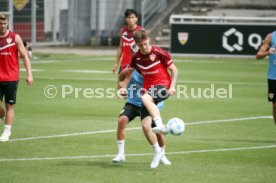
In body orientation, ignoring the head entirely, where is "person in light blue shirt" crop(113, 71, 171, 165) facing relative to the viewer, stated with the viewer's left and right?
facing the viewer

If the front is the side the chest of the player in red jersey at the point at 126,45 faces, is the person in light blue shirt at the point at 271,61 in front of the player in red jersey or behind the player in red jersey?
in front

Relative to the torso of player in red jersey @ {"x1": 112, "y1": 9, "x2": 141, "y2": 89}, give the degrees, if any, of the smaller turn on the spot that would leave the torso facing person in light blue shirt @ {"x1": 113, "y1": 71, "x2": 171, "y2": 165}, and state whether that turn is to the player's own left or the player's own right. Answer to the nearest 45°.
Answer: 0° — they already face them

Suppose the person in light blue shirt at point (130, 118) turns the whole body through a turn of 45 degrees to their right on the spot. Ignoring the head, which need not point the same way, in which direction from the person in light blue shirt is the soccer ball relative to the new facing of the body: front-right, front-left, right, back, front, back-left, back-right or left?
left

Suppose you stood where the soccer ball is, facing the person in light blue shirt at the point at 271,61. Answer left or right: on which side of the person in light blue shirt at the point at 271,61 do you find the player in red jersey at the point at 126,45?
left

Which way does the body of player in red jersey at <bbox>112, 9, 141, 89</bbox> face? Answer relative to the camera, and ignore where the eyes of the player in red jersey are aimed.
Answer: toward the camera

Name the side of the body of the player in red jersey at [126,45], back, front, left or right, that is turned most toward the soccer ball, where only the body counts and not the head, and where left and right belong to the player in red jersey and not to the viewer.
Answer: front

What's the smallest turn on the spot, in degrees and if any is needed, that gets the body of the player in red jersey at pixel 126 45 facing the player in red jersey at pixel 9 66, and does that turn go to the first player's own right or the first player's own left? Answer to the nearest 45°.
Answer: approximately 45° to the first player's own right

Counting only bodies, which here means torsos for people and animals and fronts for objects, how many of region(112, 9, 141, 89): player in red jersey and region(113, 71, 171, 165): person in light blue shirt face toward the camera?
2

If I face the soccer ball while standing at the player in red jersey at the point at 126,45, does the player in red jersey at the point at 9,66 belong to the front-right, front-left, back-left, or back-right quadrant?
front-right

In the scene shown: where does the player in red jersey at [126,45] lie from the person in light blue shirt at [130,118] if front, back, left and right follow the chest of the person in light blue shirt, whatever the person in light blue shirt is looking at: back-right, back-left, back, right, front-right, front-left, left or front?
back
